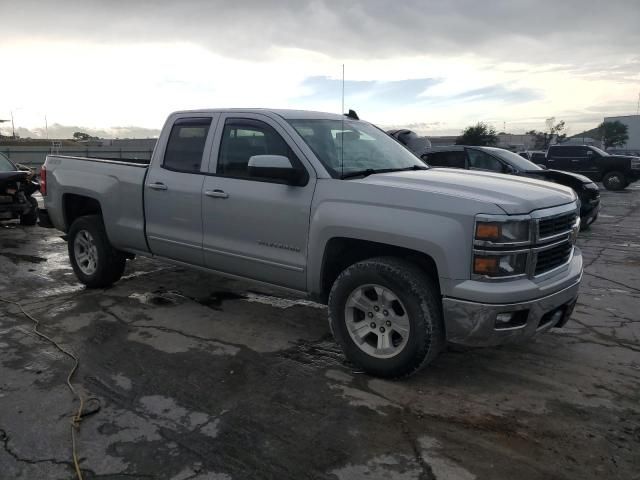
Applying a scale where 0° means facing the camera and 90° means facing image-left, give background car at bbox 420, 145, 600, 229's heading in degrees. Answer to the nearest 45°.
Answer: approximately 315°

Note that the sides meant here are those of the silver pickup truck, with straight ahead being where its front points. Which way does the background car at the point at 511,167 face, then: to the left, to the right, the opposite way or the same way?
the same way

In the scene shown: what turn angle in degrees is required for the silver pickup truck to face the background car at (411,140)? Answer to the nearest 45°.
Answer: approximately 135° to its left

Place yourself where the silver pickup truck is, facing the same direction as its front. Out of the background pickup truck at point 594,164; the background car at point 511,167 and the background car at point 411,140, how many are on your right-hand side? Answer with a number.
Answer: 0

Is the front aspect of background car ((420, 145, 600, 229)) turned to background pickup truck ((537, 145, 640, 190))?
no

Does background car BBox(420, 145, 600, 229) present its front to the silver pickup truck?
no

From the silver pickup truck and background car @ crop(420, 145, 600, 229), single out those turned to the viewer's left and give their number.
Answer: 0

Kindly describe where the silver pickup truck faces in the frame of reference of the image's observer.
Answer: facing the viewer and to the right of the viewer

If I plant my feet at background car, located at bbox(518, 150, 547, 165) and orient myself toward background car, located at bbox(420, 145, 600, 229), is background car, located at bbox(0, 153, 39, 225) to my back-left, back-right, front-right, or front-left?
front-right

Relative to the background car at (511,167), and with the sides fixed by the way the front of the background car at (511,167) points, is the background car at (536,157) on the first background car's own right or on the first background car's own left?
on the first background car's own left

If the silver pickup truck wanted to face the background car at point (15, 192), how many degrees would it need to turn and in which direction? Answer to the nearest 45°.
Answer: approximately 180°

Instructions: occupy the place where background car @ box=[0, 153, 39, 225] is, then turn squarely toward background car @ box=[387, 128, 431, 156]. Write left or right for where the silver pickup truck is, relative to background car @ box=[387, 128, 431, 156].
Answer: right

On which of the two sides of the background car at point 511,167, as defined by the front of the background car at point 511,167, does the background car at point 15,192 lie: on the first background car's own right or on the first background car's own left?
on the first background car's own right

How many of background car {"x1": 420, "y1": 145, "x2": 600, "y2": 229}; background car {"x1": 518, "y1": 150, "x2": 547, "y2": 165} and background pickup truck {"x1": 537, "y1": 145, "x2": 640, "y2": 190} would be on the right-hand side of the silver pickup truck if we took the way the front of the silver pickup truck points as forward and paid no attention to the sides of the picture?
0

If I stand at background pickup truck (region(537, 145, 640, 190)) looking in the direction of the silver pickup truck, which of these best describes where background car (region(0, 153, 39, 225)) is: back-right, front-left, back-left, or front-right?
front-right
